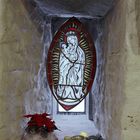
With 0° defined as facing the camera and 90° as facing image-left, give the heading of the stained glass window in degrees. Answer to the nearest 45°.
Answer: approximately 0°
